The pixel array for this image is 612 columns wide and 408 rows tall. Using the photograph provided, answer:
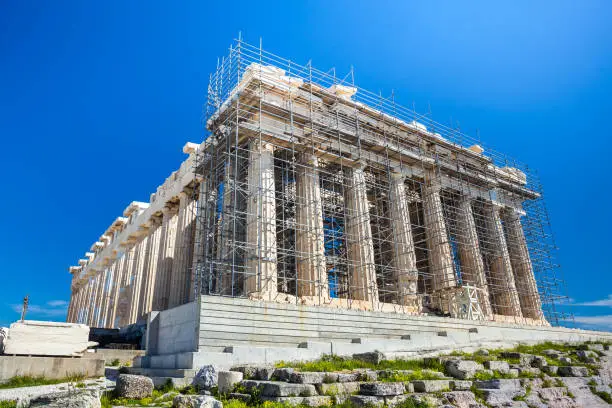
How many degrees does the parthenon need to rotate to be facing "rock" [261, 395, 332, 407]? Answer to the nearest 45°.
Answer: approximately 45° to its right

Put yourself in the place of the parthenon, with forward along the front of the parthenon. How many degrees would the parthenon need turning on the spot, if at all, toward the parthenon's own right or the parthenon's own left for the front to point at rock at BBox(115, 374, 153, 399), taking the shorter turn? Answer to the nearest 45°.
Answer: approximately 45° to the parthenon's own right

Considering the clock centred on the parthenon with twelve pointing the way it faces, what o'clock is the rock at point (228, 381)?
The rock is roughly at 2 o'clock from the parthenon.

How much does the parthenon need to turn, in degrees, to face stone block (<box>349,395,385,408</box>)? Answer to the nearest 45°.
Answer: approximately 45° to its right

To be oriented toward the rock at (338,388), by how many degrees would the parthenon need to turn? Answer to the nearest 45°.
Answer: approximately 45° to its right

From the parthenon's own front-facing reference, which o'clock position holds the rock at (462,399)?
The rock is roughly at 1 o'clock from the parthenon.

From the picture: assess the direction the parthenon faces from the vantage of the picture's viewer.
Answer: facing the viewer and to the right of the viewer

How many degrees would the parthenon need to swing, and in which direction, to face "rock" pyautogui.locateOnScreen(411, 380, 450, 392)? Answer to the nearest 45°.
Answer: approximately 45° to its right

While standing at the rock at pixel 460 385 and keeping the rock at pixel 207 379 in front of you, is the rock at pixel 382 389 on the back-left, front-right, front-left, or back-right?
front-left

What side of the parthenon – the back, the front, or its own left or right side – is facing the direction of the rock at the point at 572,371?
front
